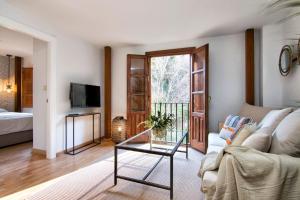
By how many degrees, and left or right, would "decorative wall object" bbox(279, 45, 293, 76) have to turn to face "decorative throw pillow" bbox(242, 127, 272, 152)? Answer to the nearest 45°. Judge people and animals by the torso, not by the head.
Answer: approximately 45° to its left

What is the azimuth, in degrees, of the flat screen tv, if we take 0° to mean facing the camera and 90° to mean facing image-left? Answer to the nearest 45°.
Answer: approximately 315°

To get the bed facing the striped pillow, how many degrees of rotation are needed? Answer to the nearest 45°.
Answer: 0° — it already faces it

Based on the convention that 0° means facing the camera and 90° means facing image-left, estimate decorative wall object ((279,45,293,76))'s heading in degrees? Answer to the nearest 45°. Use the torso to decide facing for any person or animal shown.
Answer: approximately 45°

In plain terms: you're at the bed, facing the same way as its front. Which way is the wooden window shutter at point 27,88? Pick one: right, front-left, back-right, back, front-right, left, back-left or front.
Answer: back-left

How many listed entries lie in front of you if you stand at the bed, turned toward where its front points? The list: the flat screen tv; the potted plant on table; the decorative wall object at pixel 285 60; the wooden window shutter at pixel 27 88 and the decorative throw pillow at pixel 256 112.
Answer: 4

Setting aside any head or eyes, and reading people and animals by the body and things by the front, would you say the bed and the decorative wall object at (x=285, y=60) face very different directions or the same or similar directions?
very different directions
